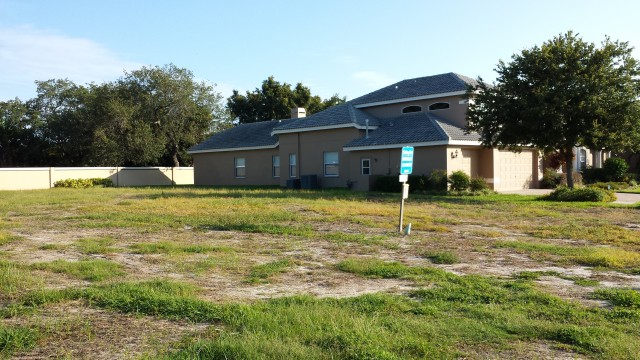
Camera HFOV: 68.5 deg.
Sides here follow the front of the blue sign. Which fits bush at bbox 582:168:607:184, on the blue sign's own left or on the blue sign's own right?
on the blue sign's own left

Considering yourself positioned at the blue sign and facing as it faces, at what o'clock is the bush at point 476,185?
The bush is roughly at 8 o'clock from the blue sign.

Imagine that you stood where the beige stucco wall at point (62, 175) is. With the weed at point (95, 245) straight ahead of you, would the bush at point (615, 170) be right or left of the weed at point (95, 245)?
left

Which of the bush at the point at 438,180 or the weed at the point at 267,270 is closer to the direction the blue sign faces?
the weed

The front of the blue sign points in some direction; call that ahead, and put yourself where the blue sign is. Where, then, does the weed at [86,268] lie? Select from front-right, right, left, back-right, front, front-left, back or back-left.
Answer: right

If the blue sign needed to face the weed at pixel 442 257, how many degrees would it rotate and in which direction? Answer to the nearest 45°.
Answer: approximately 45° to its right

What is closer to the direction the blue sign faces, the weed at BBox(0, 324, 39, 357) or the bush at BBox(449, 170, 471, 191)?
the weed

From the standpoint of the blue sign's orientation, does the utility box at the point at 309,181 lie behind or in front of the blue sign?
behind

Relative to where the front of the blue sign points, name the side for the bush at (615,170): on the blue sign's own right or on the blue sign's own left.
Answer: on the blue sign's own left

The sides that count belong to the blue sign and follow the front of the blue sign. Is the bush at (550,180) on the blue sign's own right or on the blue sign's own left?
on the blue sign's own left

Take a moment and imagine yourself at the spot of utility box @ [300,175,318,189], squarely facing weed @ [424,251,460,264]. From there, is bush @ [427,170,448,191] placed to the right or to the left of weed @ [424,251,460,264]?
left

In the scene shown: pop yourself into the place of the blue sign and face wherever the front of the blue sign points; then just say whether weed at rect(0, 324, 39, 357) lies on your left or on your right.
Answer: on your right

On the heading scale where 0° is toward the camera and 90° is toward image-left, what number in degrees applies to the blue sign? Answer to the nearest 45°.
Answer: approximately 315°
